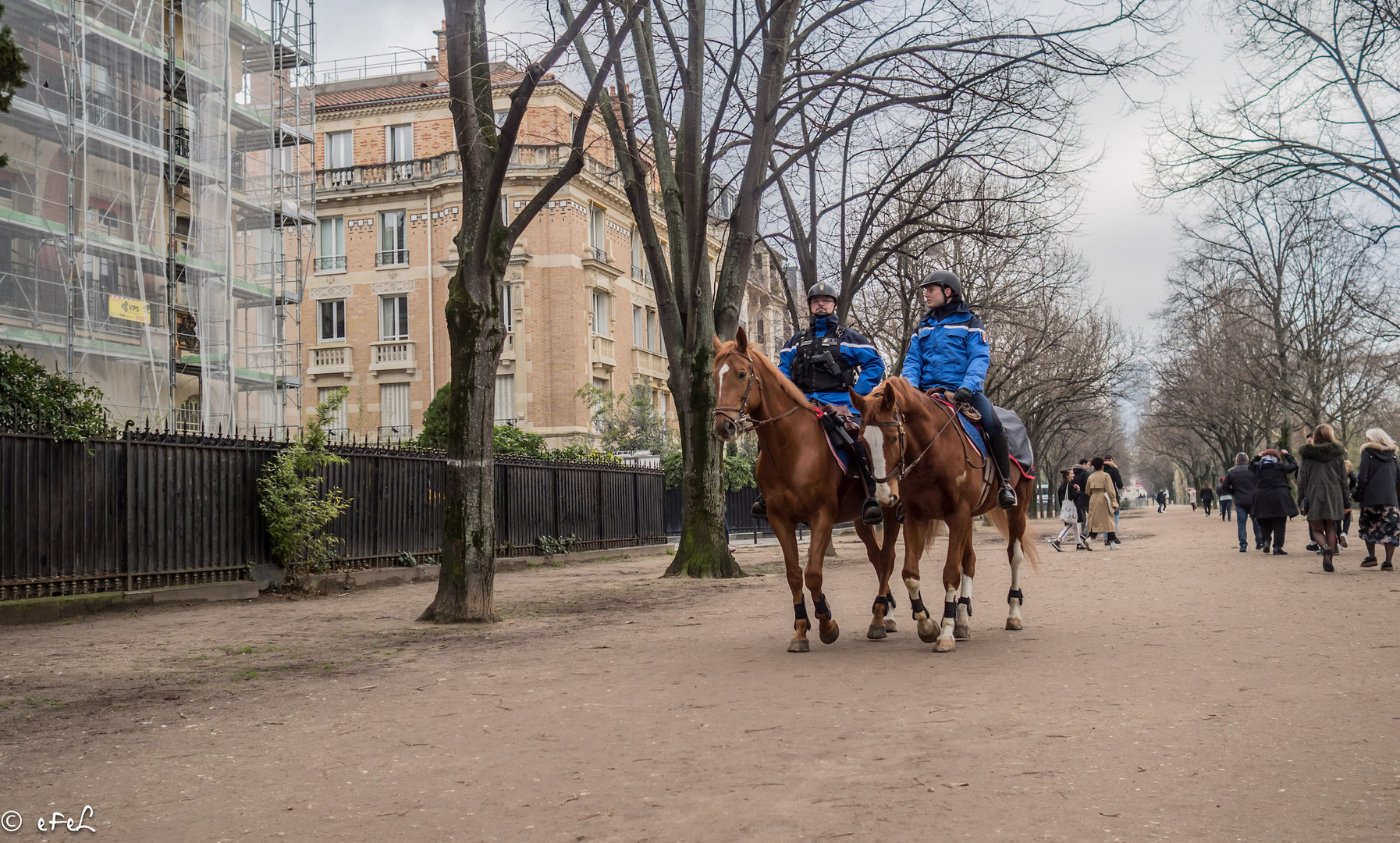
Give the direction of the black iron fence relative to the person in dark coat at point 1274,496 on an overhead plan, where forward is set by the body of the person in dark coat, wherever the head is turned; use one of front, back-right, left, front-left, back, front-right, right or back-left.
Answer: back-left

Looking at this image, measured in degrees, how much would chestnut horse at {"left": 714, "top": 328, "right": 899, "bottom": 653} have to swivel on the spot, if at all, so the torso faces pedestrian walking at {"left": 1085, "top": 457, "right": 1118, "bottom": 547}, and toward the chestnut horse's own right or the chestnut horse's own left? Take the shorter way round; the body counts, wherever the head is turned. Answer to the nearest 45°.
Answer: approximately 135° to the chestnut horse's own right

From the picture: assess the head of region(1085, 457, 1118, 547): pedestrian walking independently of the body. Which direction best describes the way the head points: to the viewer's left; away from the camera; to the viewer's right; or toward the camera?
away from the camera

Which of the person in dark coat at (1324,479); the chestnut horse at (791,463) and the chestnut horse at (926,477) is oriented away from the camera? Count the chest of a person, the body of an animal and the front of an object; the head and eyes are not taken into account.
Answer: the person in dark coat

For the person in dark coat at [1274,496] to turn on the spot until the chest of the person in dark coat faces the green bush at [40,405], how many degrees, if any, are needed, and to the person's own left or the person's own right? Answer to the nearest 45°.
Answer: approximately 135° to the person's own left

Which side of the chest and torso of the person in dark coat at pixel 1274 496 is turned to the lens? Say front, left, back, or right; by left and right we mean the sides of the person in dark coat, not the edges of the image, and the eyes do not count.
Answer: back
